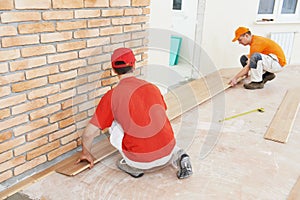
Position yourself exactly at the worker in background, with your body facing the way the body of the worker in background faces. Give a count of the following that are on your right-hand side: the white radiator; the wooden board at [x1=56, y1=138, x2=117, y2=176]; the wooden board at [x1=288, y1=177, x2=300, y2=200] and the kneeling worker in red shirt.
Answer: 1

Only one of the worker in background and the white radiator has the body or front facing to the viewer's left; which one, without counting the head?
the worker in background

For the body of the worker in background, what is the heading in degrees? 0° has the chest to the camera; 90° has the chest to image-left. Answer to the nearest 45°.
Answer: approximately 90°

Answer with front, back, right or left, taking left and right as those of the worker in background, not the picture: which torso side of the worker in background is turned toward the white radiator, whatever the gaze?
right

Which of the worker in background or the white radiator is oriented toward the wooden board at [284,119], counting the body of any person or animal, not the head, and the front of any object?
the white radiator

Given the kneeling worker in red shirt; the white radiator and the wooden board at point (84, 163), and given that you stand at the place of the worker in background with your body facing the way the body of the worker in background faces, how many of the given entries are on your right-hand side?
1

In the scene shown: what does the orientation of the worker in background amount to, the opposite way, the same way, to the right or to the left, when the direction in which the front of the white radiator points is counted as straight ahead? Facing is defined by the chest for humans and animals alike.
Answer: to the right

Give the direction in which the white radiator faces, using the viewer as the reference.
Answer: facing the viewer

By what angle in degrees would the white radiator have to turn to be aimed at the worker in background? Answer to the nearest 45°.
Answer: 0° — it already faces them

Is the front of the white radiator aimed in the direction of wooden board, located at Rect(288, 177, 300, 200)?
yes

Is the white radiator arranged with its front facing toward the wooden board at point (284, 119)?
yes

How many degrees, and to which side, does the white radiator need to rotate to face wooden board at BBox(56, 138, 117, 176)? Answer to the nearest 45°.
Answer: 0° — it already faces it

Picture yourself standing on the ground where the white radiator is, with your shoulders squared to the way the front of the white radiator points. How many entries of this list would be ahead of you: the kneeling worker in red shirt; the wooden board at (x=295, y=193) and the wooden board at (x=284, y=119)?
3

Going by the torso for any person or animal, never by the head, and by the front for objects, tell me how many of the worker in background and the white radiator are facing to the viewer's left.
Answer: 1

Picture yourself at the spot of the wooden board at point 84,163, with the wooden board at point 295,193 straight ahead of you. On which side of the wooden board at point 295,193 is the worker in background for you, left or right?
left

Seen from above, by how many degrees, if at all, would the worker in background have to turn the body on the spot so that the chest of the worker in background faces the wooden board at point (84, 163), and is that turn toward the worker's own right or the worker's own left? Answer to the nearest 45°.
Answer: approximately 45° to the worker's own left
